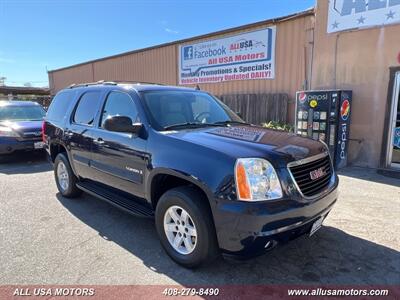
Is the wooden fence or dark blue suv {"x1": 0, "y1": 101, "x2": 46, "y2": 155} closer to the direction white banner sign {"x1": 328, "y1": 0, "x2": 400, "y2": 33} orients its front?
the dark blue suv

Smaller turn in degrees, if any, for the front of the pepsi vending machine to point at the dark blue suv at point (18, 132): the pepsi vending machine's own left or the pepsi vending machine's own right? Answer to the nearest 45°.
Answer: approximately 45° to the pepsi vending machine's own right

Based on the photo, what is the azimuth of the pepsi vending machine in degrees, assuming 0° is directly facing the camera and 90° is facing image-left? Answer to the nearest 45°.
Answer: approximately 45°

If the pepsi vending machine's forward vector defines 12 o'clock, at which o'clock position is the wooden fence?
The wooden fence is roughly at 3 o'clock from the pepsi vending machine.

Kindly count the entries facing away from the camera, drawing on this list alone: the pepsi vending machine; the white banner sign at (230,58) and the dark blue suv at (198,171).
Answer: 0

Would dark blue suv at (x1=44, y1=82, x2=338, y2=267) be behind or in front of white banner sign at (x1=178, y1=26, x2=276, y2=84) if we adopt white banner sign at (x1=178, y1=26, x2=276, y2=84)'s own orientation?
in front

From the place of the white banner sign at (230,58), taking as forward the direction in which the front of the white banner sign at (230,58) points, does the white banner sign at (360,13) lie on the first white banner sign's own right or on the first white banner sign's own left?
on the first white banner sign's own left

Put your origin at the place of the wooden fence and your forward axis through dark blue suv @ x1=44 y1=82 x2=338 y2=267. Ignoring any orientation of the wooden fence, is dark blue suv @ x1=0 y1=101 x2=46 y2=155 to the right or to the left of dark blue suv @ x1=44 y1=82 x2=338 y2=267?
right

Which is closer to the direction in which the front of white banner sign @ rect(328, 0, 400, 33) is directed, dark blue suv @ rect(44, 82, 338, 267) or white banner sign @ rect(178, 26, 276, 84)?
the dark blue suv

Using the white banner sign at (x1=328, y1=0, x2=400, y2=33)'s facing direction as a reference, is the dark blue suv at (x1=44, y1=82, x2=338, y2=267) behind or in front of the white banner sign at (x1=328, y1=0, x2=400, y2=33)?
in front

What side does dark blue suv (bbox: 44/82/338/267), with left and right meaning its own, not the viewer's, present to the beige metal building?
left

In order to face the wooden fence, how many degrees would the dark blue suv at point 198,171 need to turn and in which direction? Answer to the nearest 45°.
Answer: approximately 135° to its left
